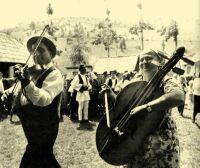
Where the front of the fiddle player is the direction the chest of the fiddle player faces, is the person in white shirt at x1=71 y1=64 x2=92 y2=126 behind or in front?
behind

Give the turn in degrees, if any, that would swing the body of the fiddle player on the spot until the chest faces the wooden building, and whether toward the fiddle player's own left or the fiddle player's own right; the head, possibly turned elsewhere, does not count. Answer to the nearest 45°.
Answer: approximately 135° to the fiddle player's own right
